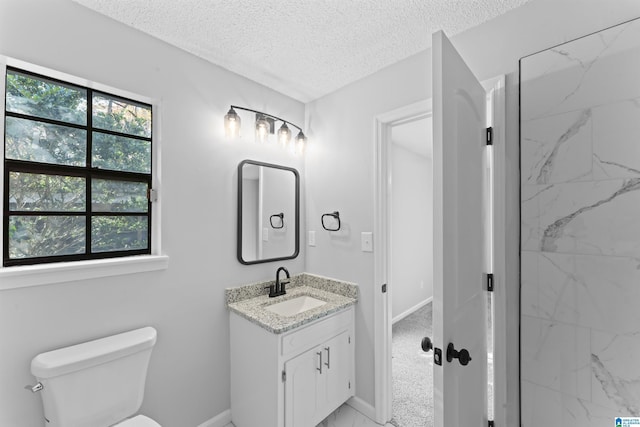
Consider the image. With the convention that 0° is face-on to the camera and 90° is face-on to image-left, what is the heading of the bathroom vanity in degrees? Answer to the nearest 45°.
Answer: approximately 315°

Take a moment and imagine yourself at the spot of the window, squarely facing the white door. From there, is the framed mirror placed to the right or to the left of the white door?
left

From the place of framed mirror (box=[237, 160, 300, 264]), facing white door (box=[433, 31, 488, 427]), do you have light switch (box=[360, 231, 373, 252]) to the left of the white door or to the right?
left

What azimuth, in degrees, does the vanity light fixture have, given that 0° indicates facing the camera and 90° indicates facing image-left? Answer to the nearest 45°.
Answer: approximately 315°

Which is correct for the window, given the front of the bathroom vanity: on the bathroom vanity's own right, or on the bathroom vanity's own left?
on the bathroom vanity's own right

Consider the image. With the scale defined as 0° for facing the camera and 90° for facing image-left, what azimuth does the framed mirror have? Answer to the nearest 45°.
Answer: approximately 315°

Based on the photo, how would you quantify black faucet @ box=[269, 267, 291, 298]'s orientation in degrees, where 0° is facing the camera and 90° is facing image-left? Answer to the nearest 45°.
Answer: approximately 315°

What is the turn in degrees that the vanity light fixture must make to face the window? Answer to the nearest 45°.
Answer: approximately 90° to its right
